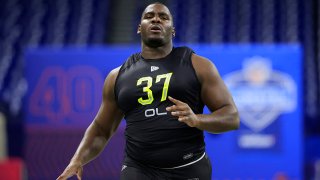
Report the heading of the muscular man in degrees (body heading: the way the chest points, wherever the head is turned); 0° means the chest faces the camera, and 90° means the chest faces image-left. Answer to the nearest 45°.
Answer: approximately 0°
